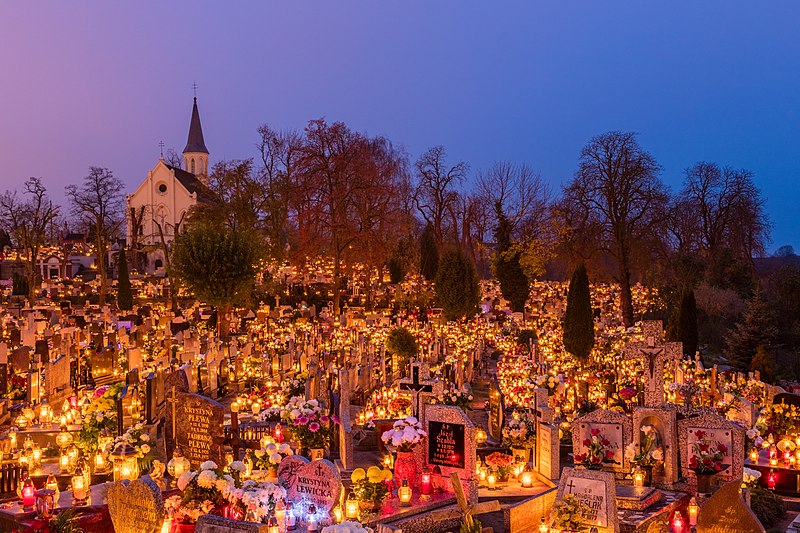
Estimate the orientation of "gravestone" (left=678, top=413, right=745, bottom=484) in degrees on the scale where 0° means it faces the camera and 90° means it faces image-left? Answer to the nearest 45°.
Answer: approximately 0°

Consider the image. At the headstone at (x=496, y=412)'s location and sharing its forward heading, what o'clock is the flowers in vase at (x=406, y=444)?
The flowers in vase is roughly at 11 o'clock from the headstone.

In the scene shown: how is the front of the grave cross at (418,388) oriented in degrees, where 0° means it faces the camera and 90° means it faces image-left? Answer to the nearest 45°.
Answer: approximately 0°

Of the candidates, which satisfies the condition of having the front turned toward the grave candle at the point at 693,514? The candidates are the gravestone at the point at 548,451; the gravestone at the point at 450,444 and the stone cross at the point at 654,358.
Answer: the stone cross

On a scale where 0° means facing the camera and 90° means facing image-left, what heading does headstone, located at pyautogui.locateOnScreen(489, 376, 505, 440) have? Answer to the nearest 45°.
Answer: approximately 45°

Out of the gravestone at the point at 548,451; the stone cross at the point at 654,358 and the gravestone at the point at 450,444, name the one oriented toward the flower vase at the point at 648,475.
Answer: the stone cross

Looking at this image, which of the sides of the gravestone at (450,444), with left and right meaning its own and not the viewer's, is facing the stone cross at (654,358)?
back
